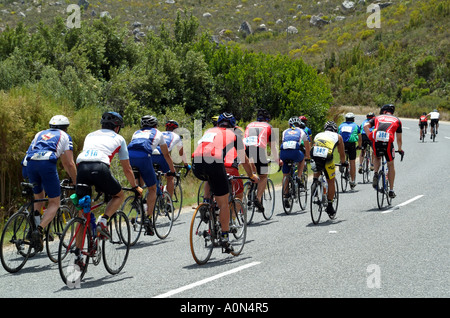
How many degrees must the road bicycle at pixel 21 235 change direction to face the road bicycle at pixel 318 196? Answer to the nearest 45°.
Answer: approximately 45° to its right

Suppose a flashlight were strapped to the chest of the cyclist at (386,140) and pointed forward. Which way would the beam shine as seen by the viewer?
away from the camera

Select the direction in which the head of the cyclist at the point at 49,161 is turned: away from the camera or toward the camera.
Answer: away from the camera

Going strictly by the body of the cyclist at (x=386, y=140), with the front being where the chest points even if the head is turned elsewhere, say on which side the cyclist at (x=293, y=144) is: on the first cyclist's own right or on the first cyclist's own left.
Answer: on the first cyclist's own left

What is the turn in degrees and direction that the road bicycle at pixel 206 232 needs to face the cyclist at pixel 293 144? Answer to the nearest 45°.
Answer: approximately 45° to its left

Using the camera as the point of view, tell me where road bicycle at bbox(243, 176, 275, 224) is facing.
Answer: facing away from the viewer and to the right of the viewer

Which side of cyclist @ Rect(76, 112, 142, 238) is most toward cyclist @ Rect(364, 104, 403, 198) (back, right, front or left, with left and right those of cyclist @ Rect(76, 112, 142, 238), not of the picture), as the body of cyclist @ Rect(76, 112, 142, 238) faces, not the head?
front

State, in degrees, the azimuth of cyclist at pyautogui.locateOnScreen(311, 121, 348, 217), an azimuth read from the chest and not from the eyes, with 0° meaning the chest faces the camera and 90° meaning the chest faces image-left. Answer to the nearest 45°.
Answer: approximately 225°

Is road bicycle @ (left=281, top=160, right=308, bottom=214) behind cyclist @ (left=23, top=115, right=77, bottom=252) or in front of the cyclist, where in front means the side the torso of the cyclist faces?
in front
